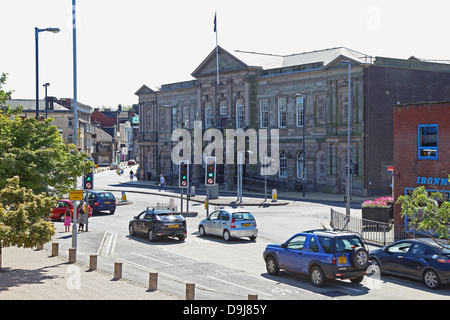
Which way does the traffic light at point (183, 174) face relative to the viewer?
toward the camera

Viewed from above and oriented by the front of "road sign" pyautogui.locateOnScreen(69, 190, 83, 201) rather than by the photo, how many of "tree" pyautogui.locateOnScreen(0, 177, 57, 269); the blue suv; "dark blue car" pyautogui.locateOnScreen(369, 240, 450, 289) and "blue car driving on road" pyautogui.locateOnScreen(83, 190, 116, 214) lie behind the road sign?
1

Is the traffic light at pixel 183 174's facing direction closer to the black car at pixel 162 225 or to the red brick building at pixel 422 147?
the black car

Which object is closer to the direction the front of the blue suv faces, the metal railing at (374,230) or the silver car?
the silver car

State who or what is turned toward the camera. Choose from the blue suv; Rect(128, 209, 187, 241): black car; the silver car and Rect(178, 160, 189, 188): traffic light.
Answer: the traffic light

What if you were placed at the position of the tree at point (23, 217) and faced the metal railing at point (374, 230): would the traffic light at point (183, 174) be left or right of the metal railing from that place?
left

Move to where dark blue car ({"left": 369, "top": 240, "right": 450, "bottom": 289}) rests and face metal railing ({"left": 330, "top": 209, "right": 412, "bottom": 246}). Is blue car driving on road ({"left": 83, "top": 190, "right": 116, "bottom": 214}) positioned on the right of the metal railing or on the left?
left

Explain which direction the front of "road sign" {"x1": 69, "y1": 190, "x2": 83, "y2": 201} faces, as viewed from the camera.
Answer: facing the viewer

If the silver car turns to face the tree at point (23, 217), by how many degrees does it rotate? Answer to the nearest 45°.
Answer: approximately 90° to its left

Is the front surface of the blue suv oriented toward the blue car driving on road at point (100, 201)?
yes

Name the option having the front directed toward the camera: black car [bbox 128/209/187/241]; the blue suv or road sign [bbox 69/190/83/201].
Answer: the road sign

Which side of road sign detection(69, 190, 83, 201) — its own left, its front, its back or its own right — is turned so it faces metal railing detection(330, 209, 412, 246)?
left

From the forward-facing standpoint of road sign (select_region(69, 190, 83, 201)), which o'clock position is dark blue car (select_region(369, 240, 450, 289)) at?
The dark blue car is roughly at 10 o'clock from the road sign.

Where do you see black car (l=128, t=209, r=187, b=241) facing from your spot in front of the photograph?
facing away from the viewer and to the left of the viewer

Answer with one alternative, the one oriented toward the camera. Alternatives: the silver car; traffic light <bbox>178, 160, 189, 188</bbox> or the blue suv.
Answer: the traffic light

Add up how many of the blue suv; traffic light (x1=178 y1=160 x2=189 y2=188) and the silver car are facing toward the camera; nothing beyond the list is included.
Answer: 1

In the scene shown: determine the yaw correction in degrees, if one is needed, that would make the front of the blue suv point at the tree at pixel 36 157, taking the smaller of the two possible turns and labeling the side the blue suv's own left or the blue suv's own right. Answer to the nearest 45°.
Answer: approximately 45° to the blue suv's own left

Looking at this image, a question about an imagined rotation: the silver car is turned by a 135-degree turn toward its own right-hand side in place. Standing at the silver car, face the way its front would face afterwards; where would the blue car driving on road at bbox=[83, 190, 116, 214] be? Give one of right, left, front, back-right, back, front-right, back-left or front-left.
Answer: back-left
